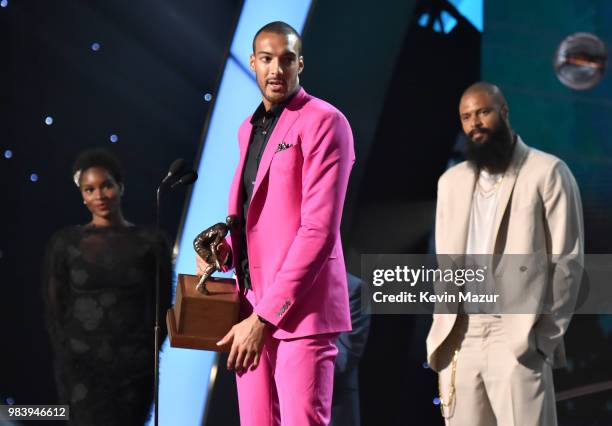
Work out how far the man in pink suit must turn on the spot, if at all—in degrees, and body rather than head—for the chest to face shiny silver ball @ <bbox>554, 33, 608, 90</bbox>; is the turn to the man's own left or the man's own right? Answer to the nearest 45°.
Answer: approximately 180°

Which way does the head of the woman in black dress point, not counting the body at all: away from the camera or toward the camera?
toward the camera

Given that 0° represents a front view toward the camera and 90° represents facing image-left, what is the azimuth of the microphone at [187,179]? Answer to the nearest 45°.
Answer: approximately 270°

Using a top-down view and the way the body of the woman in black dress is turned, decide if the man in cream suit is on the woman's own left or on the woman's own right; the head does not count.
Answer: on the woman's own left

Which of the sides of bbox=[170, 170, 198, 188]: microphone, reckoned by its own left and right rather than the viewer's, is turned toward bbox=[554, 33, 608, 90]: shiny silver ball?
front

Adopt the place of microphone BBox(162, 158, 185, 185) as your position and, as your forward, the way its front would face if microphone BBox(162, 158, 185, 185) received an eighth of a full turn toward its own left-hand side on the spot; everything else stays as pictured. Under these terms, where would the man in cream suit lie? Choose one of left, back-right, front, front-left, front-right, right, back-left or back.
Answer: front-right

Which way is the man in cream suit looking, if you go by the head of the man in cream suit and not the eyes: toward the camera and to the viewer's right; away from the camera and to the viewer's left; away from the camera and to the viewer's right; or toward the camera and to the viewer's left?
toward the camera and to the viewer's left

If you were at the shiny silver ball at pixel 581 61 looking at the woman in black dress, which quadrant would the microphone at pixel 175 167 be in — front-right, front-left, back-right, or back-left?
front-left

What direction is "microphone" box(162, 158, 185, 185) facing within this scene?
to the viewer's right

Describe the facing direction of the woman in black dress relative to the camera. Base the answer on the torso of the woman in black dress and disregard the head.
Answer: toward the camera

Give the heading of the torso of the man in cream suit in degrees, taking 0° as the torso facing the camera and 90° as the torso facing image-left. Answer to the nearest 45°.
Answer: approximately 45°

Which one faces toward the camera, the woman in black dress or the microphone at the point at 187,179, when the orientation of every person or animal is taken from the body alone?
the woman in black dress

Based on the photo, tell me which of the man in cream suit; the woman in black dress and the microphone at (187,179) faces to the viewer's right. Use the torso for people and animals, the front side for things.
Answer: the microphone

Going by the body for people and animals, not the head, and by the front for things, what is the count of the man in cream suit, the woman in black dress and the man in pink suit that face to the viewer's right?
0

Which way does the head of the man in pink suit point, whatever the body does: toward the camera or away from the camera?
toward the camera
